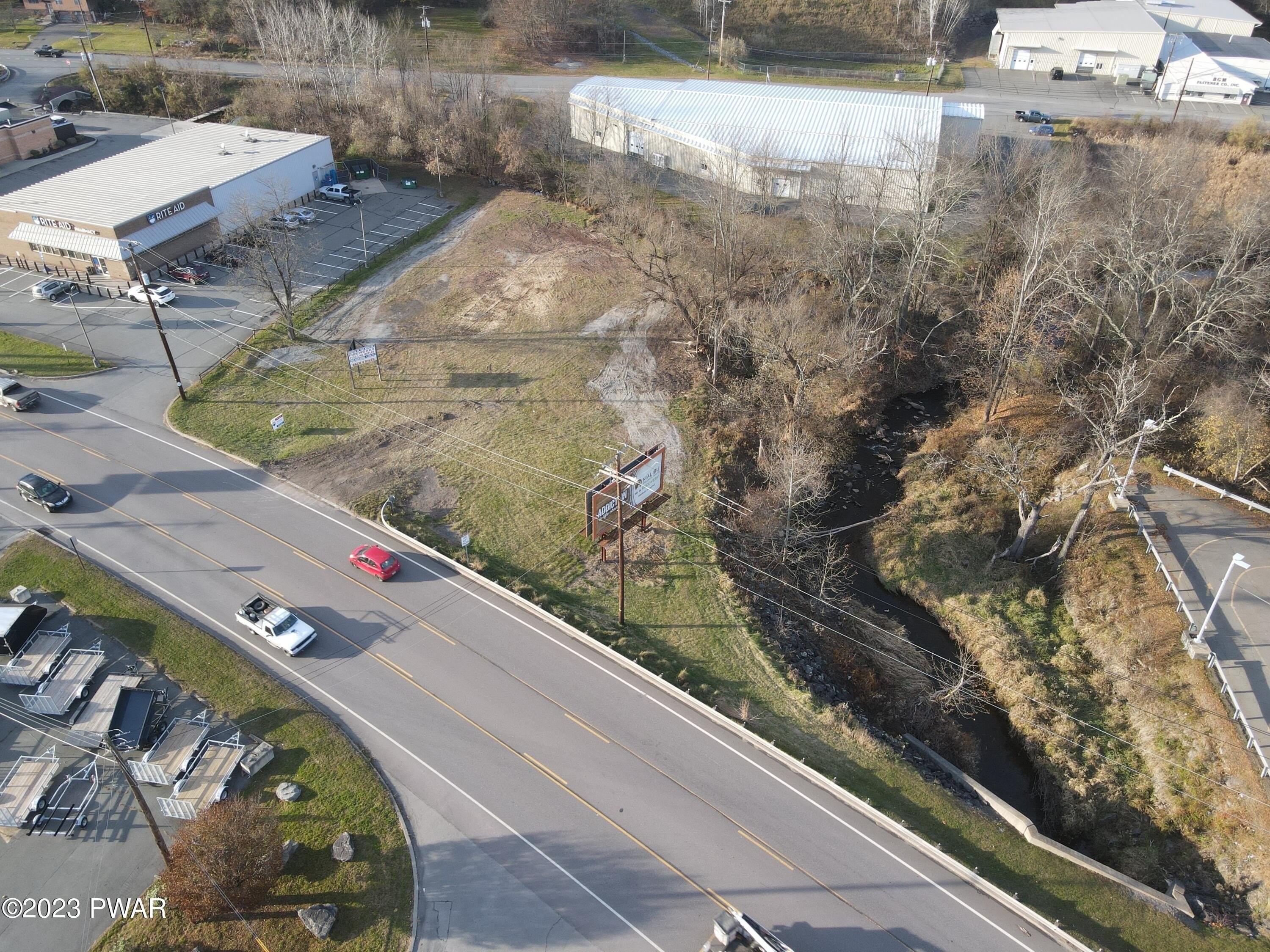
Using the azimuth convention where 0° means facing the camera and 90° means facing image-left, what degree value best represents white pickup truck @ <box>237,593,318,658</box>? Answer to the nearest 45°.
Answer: approximately 315°

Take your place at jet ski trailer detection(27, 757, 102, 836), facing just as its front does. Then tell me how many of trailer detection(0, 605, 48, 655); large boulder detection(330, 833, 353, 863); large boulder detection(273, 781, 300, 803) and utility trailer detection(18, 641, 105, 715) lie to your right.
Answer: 2

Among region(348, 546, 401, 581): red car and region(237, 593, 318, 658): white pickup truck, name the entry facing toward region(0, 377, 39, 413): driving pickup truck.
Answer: the red car

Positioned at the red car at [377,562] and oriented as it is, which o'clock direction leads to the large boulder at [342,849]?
The large boulder is roughly at 8 o'clock from the red car.

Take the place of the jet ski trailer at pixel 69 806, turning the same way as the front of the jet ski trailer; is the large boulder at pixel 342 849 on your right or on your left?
on your right

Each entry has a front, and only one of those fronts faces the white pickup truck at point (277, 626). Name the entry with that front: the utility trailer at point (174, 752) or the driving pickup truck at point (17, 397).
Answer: the utility trailer
